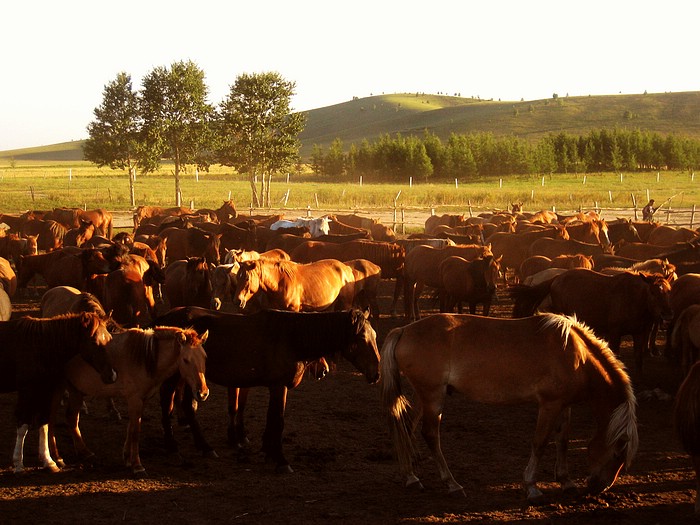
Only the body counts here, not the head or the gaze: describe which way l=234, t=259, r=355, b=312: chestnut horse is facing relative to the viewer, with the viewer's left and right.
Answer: facing to the left of the viewer

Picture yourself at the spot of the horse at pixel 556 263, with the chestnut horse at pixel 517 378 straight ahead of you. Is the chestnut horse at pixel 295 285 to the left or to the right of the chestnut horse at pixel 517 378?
right

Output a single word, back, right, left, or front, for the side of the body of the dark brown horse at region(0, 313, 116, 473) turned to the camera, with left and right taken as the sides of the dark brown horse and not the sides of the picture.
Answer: right

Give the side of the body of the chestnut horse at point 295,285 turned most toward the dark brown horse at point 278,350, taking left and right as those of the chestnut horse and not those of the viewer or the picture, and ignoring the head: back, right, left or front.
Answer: left

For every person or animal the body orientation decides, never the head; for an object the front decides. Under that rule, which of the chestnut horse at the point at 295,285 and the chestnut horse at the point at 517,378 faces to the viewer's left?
the chestnut horse at the point at 295,285

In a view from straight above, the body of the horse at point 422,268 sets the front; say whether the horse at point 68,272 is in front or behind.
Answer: behind

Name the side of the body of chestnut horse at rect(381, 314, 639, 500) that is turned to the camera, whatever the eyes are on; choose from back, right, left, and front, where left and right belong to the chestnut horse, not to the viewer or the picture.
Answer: right

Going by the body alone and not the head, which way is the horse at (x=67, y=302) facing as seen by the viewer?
to the viewer's right

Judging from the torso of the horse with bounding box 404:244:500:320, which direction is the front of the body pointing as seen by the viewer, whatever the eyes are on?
to the viewer's right

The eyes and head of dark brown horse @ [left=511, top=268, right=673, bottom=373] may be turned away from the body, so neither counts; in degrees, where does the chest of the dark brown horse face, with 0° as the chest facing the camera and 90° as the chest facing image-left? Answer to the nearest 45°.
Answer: approximately 315°

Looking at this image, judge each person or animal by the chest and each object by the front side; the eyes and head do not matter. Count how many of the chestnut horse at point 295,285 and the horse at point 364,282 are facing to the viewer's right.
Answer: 0
